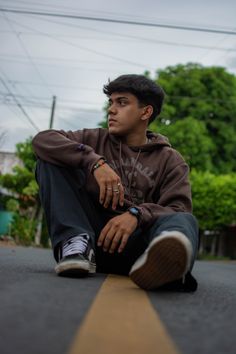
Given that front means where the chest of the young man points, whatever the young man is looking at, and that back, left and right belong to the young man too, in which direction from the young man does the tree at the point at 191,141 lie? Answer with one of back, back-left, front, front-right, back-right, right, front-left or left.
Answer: back

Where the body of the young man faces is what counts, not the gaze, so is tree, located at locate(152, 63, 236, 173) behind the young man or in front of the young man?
behind

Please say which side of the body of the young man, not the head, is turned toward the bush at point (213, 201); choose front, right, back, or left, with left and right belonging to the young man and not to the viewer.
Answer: back

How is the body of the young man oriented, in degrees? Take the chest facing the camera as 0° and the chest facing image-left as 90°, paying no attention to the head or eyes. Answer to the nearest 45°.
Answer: approximately 0°
